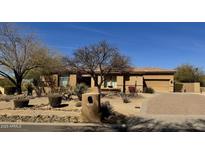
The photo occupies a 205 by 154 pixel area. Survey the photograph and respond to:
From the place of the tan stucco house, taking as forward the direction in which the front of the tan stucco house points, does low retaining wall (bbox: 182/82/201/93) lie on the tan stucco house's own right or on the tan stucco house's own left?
on the tan stucco house's own left

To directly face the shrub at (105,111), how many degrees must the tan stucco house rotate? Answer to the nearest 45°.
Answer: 0° — it already faces it

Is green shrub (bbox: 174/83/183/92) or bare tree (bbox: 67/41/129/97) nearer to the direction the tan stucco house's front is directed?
the bare tree

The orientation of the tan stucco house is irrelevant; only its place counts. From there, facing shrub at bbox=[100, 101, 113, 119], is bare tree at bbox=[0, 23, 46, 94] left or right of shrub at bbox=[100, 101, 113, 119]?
right

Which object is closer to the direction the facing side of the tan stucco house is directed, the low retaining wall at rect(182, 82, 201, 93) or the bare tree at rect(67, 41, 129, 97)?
the bare tree

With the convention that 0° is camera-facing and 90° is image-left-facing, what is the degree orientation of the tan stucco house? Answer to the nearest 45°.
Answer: approximately 0°

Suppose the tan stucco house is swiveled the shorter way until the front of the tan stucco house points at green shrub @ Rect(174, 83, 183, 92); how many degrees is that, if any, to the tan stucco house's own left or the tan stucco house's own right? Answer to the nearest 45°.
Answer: approximately 135° to the tan stucco house's own left

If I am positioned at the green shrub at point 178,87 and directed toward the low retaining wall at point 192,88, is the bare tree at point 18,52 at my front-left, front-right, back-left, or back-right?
back-right

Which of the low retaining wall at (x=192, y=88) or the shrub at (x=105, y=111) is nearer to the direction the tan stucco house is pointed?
the shrub

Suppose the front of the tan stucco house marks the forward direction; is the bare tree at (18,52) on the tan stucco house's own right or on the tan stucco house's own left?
on the tan stucco house's own right

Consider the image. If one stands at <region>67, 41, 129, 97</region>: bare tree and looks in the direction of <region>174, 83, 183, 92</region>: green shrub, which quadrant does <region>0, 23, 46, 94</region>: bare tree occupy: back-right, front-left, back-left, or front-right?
back-left
